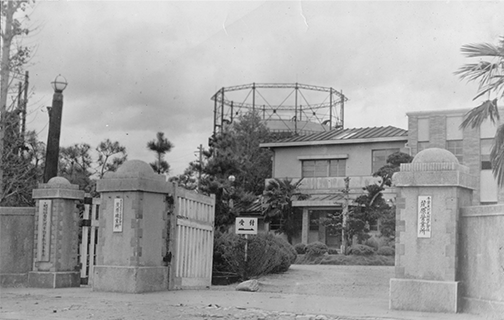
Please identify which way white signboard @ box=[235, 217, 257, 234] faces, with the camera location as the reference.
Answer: facing the viewer

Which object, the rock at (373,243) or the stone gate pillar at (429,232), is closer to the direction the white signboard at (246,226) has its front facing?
the stone gate pillar

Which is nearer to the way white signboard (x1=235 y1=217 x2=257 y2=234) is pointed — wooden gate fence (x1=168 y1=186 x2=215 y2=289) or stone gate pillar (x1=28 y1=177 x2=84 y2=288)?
the wooden gate fence

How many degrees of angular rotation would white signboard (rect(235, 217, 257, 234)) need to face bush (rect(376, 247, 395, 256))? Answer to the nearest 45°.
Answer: approximately 135° to its left

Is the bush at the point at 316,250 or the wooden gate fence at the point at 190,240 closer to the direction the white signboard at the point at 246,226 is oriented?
the wooden gate fence

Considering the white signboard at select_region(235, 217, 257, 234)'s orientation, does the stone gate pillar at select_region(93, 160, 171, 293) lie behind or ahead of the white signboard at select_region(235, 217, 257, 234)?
ahead

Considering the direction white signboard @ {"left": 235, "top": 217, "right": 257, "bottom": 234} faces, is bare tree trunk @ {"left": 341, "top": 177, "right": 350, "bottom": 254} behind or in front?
behind

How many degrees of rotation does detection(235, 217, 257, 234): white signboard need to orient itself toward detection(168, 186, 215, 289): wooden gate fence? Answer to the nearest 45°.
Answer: approximately 45° to its right

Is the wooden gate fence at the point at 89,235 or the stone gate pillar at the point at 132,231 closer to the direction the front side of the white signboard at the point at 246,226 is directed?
the stone gate pillar

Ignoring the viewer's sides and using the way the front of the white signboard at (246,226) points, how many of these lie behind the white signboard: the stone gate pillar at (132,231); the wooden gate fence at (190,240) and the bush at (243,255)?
1

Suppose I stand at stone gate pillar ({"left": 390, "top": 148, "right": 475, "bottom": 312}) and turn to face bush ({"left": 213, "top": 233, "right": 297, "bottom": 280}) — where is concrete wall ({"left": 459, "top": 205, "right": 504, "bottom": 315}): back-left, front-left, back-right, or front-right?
back-right

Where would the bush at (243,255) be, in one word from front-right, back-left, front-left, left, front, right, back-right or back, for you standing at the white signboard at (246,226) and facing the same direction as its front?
back

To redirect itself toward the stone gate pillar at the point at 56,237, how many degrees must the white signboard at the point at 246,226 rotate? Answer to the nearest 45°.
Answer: approximately 90° to its right

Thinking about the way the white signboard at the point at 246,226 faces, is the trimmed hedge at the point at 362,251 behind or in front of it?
behind

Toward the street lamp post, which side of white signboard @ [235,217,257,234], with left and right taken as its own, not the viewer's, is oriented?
right

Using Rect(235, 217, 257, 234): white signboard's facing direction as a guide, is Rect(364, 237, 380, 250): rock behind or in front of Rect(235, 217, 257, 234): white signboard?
behind
